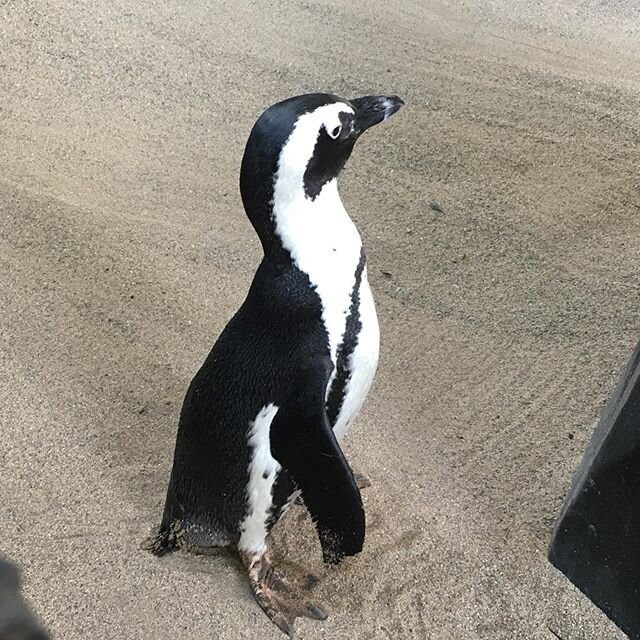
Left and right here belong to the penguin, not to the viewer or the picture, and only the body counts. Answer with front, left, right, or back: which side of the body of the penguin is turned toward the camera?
right
